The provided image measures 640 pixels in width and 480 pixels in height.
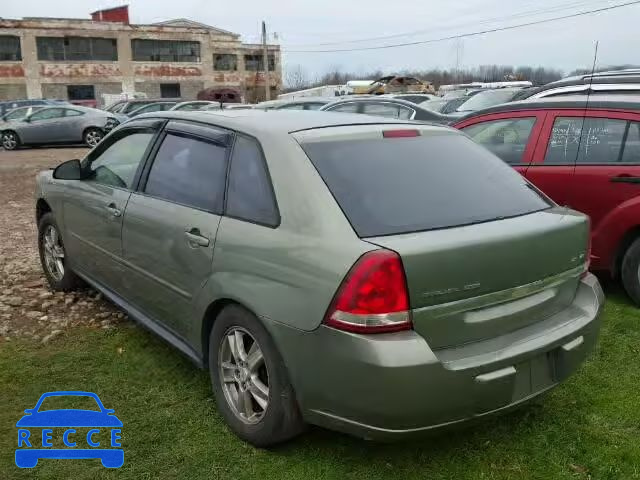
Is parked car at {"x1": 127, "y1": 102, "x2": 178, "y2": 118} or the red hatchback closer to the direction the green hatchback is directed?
the parked car

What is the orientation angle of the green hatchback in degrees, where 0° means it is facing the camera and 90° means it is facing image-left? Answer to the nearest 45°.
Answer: approximately 135°

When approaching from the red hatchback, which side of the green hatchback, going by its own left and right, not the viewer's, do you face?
right

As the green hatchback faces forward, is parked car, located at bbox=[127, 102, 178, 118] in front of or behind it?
in front

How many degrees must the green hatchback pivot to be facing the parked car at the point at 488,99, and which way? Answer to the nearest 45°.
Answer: approximately 45° to its right

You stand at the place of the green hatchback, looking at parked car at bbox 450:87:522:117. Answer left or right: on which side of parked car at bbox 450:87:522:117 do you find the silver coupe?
left

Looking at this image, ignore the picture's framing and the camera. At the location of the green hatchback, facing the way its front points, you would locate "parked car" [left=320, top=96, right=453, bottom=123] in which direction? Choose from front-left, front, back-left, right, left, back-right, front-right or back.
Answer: front-right

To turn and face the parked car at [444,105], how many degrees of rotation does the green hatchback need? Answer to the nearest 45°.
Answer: approximately 45° to its right
